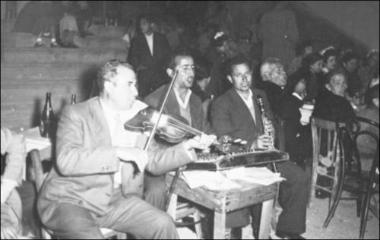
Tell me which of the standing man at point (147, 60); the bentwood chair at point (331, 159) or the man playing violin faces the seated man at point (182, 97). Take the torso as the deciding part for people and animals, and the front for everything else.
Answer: the standing man

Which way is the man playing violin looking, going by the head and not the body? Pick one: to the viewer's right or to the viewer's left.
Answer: to the viewer's right

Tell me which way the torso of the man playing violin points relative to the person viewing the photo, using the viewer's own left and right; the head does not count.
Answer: facing the viewer and to the right of the viewer

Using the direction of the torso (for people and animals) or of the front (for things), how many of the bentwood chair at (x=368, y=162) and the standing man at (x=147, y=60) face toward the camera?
1

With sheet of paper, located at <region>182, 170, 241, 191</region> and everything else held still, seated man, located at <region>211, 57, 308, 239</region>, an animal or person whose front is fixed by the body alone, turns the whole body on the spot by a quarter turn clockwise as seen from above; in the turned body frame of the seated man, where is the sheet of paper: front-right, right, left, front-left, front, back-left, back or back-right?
front-left

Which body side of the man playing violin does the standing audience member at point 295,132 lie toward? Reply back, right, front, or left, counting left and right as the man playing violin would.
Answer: left

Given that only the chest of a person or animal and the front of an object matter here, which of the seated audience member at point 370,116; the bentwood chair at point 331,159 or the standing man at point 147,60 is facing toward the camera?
the standing man

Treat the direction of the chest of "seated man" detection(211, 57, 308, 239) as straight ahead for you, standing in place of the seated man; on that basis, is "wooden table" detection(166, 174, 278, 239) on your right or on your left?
on your right

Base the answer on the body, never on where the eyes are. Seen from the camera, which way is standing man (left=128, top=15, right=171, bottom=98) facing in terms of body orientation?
toward the camera
